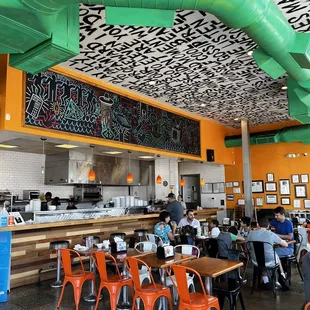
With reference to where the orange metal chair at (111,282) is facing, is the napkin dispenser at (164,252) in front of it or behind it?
in front

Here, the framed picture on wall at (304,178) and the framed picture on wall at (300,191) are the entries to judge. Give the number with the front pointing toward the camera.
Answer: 2

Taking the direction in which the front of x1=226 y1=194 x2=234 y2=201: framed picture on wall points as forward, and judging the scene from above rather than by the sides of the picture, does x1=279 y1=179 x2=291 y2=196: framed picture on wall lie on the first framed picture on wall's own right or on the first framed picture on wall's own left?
on the first framed picture on wall's own left

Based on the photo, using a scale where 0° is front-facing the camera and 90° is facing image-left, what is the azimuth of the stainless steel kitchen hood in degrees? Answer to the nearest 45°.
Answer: approximately 315°

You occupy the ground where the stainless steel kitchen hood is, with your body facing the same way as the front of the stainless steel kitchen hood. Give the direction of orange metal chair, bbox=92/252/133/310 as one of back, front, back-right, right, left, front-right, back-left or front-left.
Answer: front-right

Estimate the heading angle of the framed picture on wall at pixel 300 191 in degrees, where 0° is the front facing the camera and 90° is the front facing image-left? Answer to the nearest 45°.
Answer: approximately 0°

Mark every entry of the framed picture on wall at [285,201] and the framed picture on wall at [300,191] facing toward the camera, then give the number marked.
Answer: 2

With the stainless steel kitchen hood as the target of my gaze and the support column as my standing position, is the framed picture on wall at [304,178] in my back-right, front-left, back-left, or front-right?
back-right
